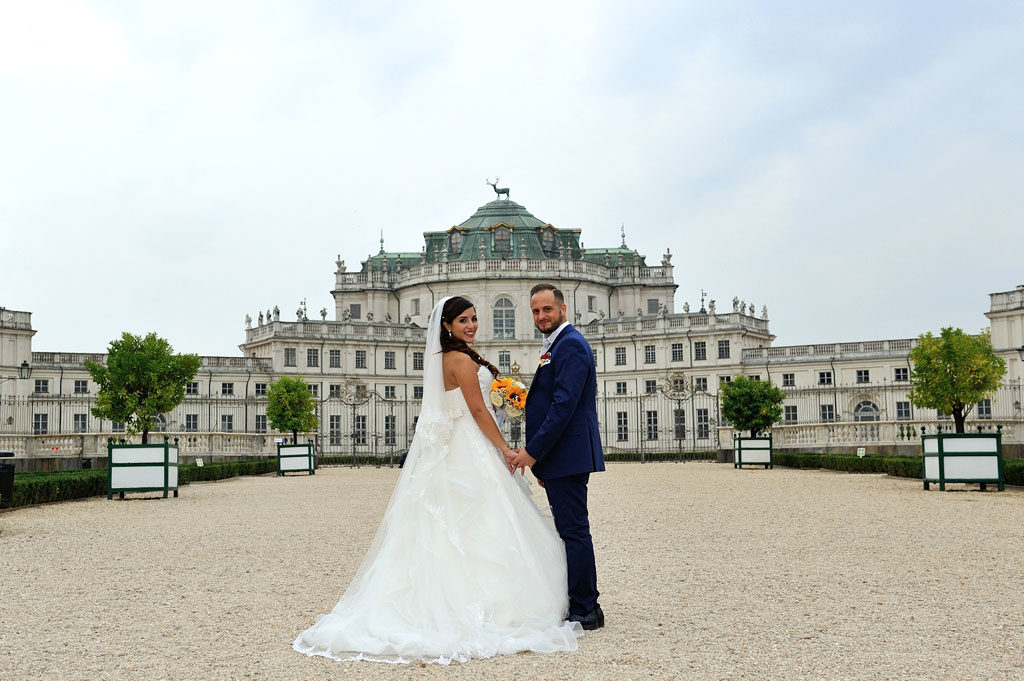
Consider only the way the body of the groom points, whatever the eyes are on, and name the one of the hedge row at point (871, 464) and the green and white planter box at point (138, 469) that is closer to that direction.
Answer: the green and white planter box

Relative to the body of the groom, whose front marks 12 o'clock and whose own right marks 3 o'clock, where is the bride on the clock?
The bride is roughly at 12 o'clock from the groom.

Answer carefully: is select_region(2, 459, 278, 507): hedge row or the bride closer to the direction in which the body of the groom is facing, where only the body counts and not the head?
the bride

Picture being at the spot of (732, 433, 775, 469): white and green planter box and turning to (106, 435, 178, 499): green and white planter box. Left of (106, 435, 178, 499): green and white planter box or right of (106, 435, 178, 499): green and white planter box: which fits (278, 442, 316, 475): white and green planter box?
right

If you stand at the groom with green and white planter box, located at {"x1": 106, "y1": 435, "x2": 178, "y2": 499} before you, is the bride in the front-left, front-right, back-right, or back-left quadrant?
front-left

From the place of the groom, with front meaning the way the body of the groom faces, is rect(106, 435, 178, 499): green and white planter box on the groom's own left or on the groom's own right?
on the groom's own right

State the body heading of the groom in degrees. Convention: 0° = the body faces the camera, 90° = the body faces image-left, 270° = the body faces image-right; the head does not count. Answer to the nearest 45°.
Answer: approximately 90°

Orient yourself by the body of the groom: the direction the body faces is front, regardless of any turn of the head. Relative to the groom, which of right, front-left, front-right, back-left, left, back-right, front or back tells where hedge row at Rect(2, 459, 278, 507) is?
front-right

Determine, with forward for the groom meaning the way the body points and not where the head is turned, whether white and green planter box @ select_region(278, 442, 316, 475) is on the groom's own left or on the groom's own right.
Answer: on the groom's own right

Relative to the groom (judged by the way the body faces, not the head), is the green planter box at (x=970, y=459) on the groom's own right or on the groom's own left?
on the groom's own right
